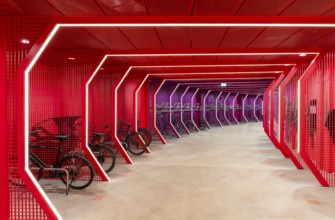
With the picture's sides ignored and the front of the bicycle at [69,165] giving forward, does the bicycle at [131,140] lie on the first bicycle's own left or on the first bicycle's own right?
on the first bicycle's own right

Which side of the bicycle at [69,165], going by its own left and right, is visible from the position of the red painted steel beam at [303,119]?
back

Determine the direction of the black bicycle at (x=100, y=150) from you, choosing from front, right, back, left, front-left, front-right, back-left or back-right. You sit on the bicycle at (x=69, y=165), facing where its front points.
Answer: back-right

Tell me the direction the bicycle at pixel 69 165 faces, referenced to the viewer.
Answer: facing to the left of the viewer

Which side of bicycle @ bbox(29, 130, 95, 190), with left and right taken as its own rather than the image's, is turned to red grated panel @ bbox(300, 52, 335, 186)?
back

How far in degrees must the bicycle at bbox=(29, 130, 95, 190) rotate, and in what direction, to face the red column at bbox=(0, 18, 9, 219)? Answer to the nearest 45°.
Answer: approximately 45° to its left

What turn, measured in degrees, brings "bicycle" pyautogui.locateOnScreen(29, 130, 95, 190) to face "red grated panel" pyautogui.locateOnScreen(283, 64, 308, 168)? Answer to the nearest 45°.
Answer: approximately 180°
